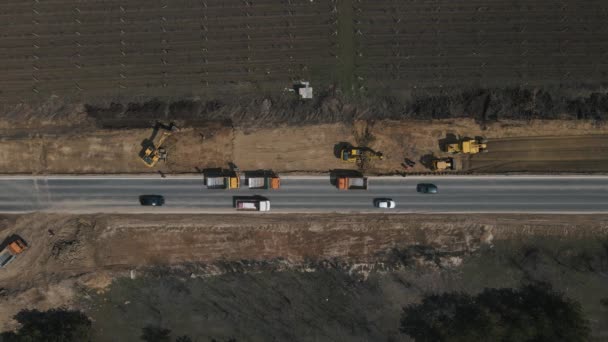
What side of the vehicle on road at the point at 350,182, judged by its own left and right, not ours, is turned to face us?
left

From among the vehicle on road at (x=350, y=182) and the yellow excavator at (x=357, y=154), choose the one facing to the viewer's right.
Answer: the yellow excavator

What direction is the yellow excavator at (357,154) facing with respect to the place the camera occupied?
facing to the right of the viewer

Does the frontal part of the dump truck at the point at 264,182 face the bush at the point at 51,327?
no

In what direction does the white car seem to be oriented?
to the viewer's right

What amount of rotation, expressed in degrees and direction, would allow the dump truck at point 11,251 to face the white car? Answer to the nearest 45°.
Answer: approximately 90° to its right

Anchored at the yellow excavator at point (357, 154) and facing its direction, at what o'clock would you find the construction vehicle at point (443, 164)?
The construction vehicle is roughly at 12 o'clock from the yellow excavator.

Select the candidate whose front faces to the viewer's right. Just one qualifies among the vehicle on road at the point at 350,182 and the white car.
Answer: the white car

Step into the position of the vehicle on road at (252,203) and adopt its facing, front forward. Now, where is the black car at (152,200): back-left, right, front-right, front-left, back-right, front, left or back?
back

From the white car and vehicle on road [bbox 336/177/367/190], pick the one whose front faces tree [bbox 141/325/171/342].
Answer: the vehicle on road

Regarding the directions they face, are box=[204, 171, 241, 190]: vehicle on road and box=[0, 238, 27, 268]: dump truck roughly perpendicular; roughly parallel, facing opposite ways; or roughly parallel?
roughly perpendicular

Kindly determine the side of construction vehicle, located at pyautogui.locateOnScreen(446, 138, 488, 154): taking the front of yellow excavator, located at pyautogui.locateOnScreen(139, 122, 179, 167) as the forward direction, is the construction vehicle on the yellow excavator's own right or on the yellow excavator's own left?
on the yellow excavator's own right

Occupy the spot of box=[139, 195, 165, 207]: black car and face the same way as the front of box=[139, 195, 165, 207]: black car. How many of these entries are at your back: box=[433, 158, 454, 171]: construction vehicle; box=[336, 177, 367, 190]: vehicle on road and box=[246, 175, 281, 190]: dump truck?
0

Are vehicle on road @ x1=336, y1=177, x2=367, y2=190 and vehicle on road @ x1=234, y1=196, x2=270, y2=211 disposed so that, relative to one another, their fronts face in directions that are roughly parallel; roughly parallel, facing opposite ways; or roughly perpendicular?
roughly parallel, facing opposite ways

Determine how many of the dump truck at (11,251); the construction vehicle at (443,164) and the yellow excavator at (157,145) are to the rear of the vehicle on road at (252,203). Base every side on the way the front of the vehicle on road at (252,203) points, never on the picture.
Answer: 2

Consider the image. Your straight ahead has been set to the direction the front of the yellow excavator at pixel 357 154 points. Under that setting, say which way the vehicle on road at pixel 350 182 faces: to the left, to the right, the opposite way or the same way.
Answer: the opposite way
